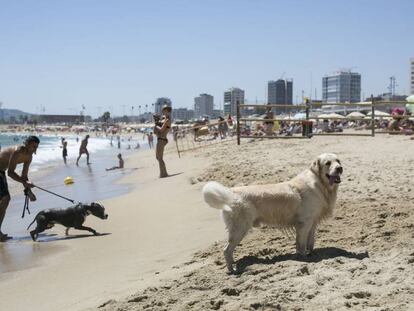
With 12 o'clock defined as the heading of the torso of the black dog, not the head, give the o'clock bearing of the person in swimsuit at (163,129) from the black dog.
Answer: The person in swimsuit is roughly at 10 o'clock from the black dog.

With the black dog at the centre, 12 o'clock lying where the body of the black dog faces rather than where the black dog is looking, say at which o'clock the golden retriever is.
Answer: The golden retriever is roughly at 2 o'clock from the black dog.

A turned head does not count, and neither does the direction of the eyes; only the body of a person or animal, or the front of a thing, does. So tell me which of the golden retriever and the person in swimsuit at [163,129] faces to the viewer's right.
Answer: the golden retriever

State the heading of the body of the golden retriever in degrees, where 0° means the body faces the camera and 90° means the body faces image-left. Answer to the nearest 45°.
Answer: approximately 270°

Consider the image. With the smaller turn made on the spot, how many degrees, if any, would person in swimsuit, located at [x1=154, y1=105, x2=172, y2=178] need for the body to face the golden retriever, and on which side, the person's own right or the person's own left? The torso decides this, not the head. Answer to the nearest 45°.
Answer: approximately 90° to the person's own left

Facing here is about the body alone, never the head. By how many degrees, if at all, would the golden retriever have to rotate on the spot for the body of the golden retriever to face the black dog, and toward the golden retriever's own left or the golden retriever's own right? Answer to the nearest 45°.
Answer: approximately 135° to the golden retriever's own left

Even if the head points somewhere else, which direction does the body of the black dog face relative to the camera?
to the viewer's right

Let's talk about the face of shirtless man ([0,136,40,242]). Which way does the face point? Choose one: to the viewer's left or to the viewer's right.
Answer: to the viewer's right

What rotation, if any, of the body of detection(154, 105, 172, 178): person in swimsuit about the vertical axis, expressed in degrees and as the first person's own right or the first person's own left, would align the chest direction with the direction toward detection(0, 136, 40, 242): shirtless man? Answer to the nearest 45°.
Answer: approximately 45° to the first person's own left

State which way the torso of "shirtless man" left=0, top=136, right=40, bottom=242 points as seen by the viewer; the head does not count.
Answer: to the viewer's right

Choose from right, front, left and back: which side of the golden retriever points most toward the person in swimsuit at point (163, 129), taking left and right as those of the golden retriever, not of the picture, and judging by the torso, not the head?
left
